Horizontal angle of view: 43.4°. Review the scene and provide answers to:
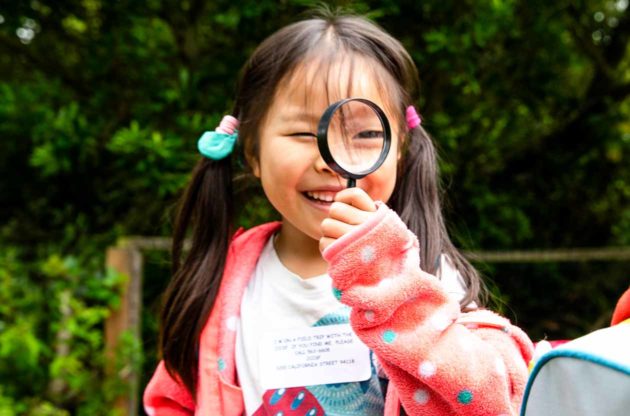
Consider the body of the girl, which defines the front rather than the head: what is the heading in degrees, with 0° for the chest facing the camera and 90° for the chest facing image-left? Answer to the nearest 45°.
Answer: approximately 0°
